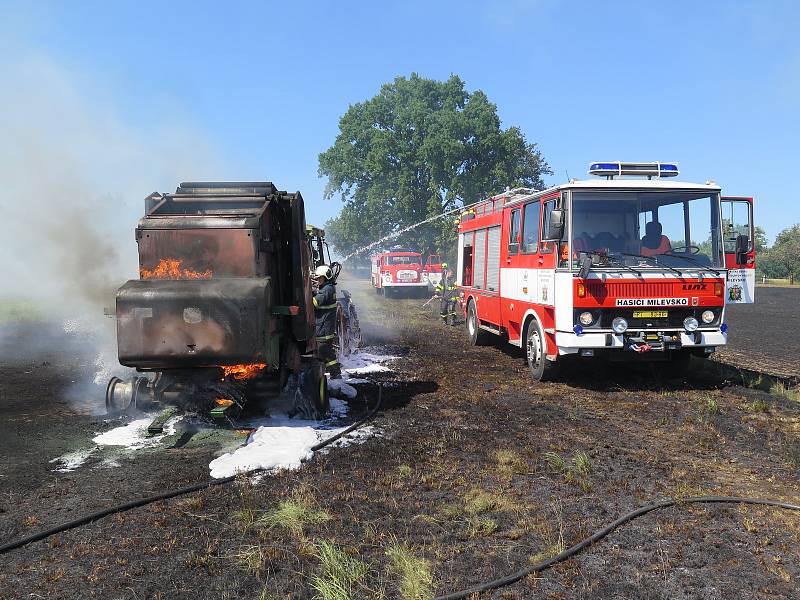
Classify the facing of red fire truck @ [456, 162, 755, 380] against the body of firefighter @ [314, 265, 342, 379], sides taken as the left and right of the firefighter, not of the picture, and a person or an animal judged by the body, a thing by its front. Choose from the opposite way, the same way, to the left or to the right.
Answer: to the left

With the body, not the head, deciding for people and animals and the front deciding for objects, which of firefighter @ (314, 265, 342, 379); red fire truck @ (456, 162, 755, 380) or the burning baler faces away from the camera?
the burning baler

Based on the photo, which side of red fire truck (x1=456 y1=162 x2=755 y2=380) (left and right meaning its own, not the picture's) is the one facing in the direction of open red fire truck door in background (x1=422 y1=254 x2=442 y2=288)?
back

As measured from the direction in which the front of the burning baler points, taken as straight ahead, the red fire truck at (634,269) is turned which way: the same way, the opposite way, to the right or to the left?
the opposite way

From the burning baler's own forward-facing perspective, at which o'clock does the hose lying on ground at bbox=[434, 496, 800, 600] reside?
The hose lying on ground is roughly at 5 o'clock from the burning baler.

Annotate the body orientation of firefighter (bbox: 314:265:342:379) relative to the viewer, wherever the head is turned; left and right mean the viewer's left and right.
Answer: facing to the left of the viewer

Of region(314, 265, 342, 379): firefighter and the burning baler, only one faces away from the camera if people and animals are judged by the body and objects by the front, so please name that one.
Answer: the burning baler

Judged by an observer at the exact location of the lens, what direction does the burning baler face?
facing away from the viewer

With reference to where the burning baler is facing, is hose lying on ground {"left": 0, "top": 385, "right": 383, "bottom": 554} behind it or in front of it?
behind

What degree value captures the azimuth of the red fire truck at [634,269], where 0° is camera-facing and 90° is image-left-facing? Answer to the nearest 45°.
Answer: approximately 315°

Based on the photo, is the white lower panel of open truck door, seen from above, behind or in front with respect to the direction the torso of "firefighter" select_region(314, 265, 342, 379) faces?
behind

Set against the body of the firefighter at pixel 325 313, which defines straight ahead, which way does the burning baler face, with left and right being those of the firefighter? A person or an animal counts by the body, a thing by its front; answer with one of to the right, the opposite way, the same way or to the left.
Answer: to the right

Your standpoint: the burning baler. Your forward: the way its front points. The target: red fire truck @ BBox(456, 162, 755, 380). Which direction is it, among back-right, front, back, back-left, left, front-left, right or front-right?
right

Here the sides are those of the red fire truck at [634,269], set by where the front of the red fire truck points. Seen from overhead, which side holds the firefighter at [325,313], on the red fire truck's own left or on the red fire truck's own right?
on the red fire truck's own right
